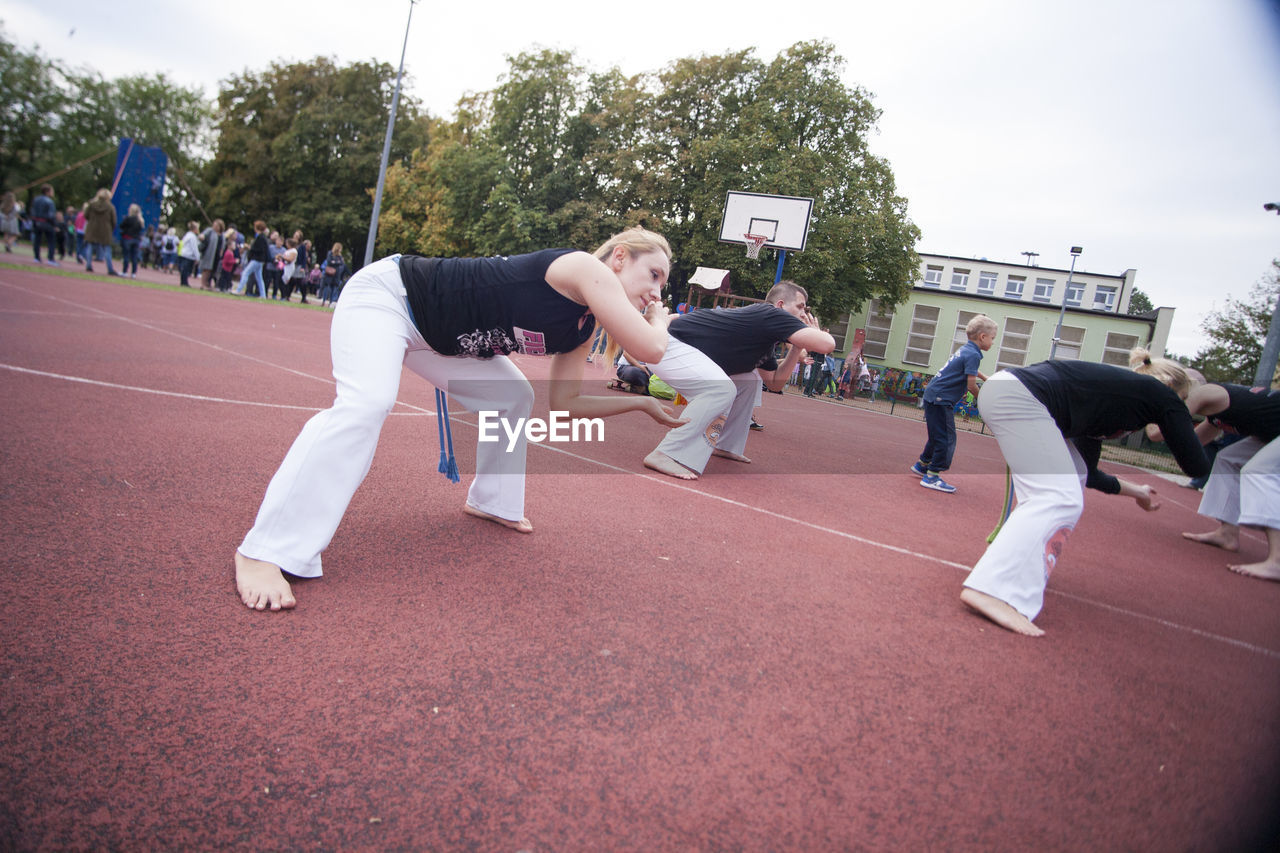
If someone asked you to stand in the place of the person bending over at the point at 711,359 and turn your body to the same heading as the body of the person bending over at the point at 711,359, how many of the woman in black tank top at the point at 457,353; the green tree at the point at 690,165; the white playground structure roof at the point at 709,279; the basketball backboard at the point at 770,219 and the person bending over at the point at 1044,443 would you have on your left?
3

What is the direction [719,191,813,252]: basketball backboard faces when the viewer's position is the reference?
facing the viewer

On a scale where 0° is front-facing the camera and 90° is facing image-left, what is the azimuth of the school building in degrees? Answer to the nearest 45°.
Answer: approximately 0°

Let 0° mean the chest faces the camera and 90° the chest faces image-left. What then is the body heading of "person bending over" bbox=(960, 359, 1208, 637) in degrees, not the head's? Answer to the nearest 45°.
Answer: approximately 270°

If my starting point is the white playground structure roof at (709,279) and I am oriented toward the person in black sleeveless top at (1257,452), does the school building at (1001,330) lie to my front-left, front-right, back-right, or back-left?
back-left

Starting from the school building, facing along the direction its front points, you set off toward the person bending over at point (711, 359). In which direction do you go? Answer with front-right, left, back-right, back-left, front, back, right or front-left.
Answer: front

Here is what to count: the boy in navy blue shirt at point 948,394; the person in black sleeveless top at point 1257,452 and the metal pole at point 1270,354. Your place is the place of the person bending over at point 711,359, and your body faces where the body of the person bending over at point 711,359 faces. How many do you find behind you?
0

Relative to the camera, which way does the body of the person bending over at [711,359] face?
to the viewer's right

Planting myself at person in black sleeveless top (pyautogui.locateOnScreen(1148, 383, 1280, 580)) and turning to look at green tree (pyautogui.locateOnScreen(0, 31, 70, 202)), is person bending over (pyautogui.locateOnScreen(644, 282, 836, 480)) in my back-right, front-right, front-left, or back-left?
front-left

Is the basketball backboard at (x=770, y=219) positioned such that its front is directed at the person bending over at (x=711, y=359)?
yes

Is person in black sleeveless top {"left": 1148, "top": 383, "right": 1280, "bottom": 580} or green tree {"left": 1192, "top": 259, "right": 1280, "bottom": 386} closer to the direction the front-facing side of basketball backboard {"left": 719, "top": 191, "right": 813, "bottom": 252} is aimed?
the person in black sleeveless top
